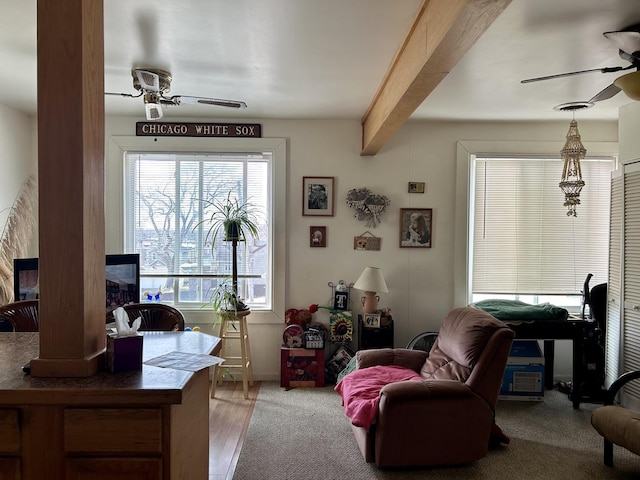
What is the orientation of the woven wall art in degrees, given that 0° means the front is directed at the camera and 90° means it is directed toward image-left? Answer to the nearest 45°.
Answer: approximately 0°

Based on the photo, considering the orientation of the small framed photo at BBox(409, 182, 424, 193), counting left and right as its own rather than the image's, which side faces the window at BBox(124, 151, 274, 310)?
right

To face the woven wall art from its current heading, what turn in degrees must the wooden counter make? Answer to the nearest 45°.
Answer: approximately 135° to its left

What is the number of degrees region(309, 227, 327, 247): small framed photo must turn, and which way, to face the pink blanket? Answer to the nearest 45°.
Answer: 0° — it already faces it
